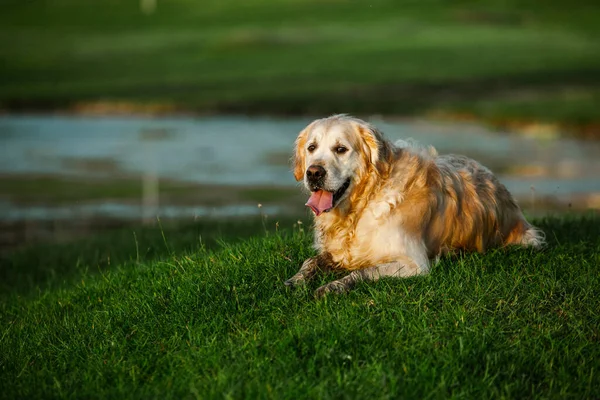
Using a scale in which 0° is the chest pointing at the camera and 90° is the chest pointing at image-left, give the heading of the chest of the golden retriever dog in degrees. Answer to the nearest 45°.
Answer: approximately 45°
